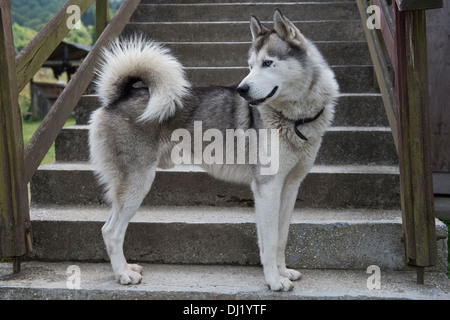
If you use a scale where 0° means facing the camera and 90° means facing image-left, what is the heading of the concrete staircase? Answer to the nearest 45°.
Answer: approximately 0°

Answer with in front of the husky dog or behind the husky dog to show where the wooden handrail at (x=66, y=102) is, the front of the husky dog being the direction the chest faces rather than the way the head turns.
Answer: behind

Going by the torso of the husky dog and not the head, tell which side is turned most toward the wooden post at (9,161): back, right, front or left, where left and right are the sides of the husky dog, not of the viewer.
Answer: back

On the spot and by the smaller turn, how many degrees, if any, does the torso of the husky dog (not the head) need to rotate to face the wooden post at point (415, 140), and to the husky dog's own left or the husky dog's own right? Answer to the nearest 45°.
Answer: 0° — it already faces it

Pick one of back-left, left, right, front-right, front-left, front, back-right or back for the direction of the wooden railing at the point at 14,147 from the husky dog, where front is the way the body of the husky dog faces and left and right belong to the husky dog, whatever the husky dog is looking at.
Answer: back

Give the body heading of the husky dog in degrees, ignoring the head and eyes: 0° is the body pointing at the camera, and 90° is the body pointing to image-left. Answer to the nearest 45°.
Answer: approximately 270°

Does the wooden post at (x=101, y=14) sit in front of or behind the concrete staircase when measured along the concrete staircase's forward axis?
behind
